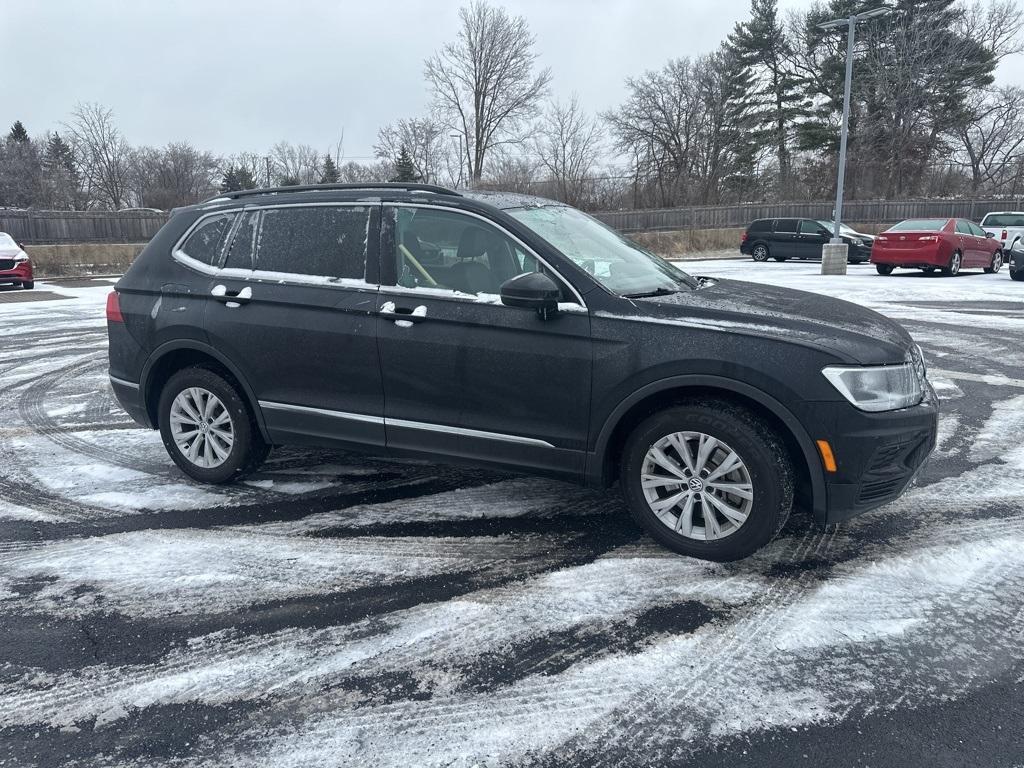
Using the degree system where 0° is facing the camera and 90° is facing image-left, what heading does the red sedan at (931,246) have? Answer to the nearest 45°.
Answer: approximately 225°

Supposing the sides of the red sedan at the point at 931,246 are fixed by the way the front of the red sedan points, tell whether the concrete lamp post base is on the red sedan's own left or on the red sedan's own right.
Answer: on the red sedan's own left

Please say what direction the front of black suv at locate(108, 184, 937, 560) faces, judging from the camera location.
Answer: facing the viewer and to the right of the viewer

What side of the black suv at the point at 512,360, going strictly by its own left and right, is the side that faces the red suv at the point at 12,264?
back

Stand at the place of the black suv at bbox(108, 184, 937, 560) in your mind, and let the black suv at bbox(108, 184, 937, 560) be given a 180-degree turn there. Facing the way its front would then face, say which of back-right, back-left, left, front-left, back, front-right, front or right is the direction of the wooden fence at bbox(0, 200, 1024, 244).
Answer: front-right

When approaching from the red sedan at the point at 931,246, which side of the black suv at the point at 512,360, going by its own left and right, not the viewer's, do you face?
left

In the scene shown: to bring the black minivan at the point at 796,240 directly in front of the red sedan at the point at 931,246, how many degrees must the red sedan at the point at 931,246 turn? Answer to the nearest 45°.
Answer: approximately 90° to its left

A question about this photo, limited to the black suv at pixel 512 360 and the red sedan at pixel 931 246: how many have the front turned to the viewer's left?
0

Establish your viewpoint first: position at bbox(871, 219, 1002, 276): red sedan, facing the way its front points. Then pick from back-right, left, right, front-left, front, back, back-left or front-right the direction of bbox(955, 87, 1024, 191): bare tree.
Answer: front-left

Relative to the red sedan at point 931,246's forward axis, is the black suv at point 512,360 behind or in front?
behind
